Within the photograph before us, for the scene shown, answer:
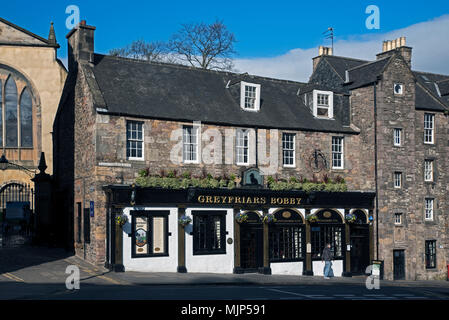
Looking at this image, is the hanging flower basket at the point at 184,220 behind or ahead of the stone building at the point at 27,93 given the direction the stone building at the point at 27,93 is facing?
ahead

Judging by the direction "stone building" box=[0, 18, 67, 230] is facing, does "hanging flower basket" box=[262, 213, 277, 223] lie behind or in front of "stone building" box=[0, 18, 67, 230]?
in front

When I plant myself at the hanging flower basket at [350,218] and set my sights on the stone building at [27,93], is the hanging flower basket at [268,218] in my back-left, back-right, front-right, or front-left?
front-left

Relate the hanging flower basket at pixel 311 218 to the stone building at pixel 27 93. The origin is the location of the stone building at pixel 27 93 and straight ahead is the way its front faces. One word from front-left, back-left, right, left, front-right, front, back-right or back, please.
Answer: front-left

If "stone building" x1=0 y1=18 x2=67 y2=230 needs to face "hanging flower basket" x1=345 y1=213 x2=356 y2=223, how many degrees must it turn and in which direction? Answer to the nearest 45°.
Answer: approximately 45° to its left

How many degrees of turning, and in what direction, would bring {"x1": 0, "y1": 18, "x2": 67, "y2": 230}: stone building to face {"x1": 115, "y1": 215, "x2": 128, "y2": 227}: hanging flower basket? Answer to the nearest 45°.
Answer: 0° — it already faces it

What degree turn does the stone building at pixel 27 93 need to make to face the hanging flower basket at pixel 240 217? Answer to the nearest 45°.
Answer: approximately 45° to its left

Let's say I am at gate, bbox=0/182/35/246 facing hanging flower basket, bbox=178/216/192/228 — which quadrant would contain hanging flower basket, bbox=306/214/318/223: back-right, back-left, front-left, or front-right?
front-left

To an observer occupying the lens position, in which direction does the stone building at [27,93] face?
facing the viewer
